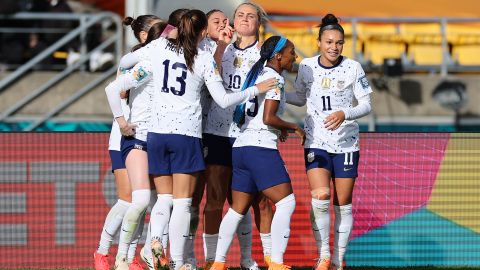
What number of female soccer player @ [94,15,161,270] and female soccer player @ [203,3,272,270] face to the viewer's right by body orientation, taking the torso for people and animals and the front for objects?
1

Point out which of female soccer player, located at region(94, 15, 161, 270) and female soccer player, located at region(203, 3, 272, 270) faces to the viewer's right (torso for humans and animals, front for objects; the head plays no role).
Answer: female soccer player, located at region(94, 15, 161, 270)

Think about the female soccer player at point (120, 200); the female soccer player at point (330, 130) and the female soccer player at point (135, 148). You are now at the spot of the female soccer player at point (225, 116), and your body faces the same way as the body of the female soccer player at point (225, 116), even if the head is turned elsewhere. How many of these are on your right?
2
